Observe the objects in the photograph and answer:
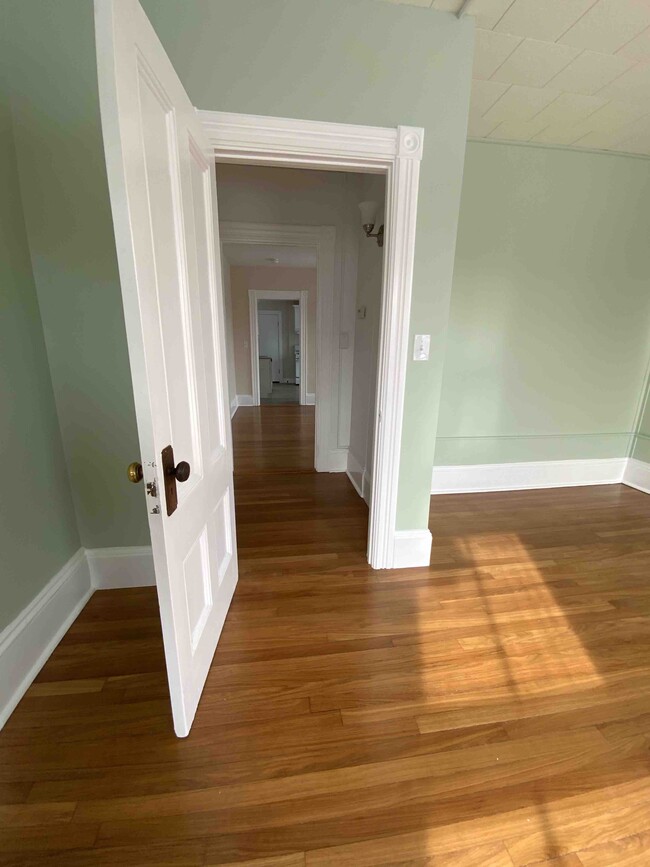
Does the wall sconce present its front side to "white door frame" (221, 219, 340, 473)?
no

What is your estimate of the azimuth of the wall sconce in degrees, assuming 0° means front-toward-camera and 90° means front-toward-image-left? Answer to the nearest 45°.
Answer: approximately 90°

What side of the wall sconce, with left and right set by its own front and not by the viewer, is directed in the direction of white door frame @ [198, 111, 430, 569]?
left

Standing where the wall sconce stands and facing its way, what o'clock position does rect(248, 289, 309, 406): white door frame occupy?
The white door frame is roughly at 2 o'clock from the wall sconce.

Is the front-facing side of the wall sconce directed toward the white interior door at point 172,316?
no

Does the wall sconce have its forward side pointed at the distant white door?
no
